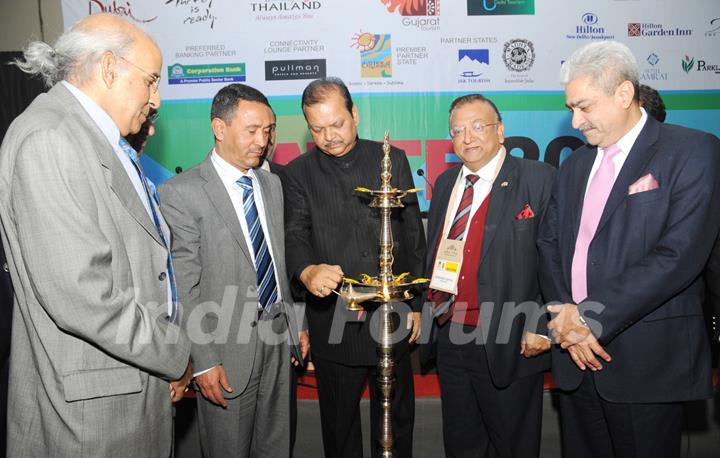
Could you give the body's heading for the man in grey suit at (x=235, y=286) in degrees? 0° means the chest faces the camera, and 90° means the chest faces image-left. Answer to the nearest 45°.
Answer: approximately 315°

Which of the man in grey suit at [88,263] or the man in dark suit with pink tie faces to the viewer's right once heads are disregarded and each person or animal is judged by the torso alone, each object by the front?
the man in grey suit

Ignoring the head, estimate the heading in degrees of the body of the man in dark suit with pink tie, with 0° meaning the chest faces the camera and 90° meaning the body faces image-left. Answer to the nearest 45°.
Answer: approximately 45°

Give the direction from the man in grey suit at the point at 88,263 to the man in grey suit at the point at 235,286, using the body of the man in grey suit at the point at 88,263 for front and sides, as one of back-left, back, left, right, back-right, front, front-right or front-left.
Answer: front-left

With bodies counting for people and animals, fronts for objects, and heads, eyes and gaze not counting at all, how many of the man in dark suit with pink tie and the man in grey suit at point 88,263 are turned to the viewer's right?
1

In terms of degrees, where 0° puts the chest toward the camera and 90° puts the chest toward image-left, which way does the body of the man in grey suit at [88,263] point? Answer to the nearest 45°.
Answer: approximately 270°

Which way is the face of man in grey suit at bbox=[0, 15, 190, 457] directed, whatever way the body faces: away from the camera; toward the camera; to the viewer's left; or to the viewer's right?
to the viewer's right

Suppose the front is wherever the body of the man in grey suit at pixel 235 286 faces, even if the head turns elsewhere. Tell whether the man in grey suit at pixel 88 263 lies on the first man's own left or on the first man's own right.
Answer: on the first man's own right

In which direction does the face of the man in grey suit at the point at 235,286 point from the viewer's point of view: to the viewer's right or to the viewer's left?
to the viewer's right

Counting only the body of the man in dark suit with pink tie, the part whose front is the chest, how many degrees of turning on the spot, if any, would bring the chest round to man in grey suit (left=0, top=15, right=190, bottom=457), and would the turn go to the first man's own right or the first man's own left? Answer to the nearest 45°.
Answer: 0° — they already face them

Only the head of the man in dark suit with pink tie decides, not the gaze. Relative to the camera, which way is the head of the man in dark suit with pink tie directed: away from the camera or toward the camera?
toward the camera

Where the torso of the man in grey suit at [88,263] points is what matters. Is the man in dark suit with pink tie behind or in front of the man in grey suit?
in front
